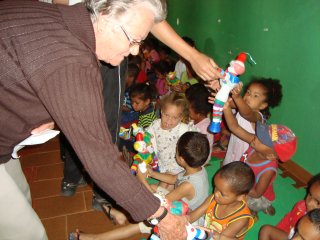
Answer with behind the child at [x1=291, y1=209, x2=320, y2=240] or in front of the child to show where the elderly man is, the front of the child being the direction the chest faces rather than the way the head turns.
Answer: in front

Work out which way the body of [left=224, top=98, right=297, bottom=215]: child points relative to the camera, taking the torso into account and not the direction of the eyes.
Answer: to the viewer's left

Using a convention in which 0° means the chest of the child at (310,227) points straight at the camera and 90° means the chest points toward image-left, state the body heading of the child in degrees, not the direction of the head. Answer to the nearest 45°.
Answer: approximately 90°

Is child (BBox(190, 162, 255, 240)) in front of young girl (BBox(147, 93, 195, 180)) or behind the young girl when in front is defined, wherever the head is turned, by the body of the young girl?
in front

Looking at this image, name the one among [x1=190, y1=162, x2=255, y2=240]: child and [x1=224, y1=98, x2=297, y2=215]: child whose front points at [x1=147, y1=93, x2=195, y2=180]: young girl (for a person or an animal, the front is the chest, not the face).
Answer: [x1=224, y1=98, x2=297, y2=215]: child

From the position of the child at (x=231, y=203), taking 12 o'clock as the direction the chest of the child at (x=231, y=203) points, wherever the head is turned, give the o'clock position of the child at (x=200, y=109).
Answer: the child at (x=200, y=109) is roughly at 4 o'clock from the child at (x=231, y=203).

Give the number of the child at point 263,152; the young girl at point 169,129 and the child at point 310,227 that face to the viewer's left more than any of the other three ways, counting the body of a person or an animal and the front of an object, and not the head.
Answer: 2

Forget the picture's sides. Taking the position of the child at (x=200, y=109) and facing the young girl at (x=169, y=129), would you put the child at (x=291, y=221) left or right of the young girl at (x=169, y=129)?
left

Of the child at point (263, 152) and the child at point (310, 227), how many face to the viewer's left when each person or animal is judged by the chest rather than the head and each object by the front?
2

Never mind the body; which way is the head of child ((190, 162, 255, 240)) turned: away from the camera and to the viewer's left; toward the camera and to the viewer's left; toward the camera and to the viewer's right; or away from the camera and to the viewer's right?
toward the camera and to the viewer's left
